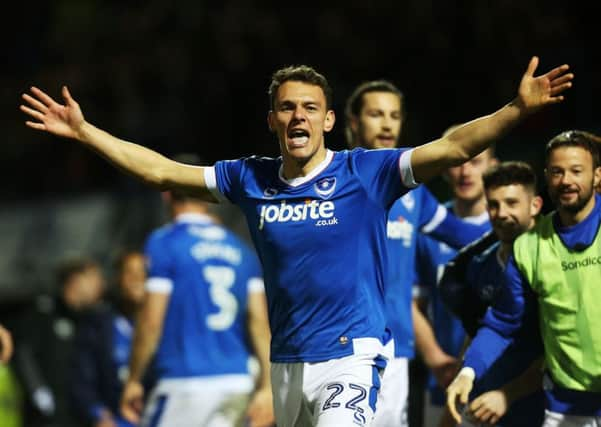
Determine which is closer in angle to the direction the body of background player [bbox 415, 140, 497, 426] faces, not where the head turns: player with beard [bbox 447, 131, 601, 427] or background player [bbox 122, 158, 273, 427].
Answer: the player with beard

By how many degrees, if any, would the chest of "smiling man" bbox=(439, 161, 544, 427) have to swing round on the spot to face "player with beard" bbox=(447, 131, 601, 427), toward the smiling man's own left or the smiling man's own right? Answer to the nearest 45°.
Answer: approximately 90° to the smiling man's own left

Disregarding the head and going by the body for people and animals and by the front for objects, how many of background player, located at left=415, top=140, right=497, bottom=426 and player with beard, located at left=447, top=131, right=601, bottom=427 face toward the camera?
2

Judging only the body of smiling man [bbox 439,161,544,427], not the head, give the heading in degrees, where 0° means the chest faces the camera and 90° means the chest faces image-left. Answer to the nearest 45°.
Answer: approximately 45°

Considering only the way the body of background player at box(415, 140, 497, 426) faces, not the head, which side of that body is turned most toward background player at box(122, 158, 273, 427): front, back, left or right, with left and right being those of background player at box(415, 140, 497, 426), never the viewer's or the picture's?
right
